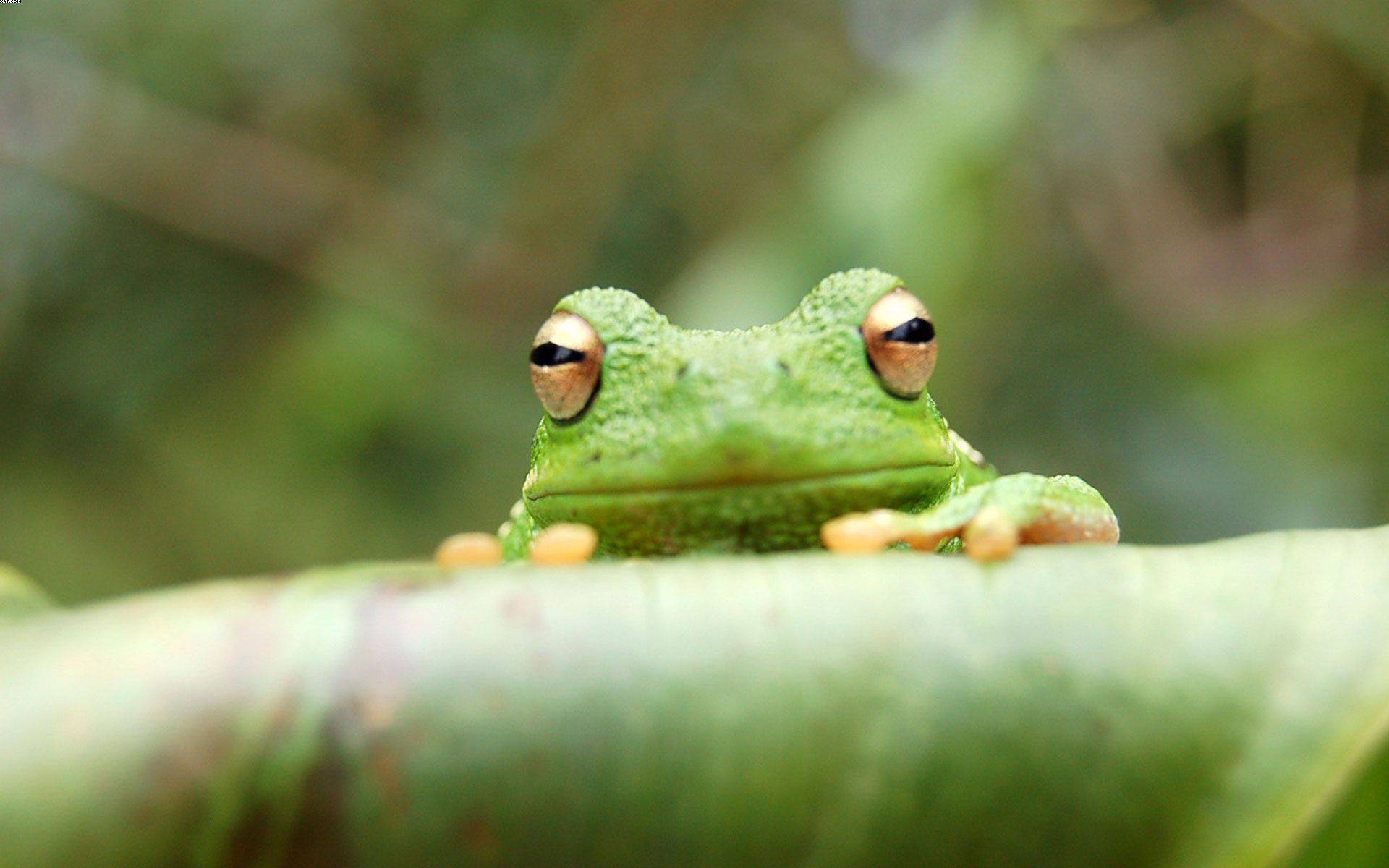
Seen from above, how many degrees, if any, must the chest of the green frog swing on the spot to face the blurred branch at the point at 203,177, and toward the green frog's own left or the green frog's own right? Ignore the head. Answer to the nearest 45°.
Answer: approximately 135° to the green frog's own right

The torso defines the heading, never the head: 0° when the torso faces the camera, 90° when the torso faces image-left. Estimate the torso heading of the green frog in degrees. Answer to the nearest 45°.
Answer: approximately 0°
